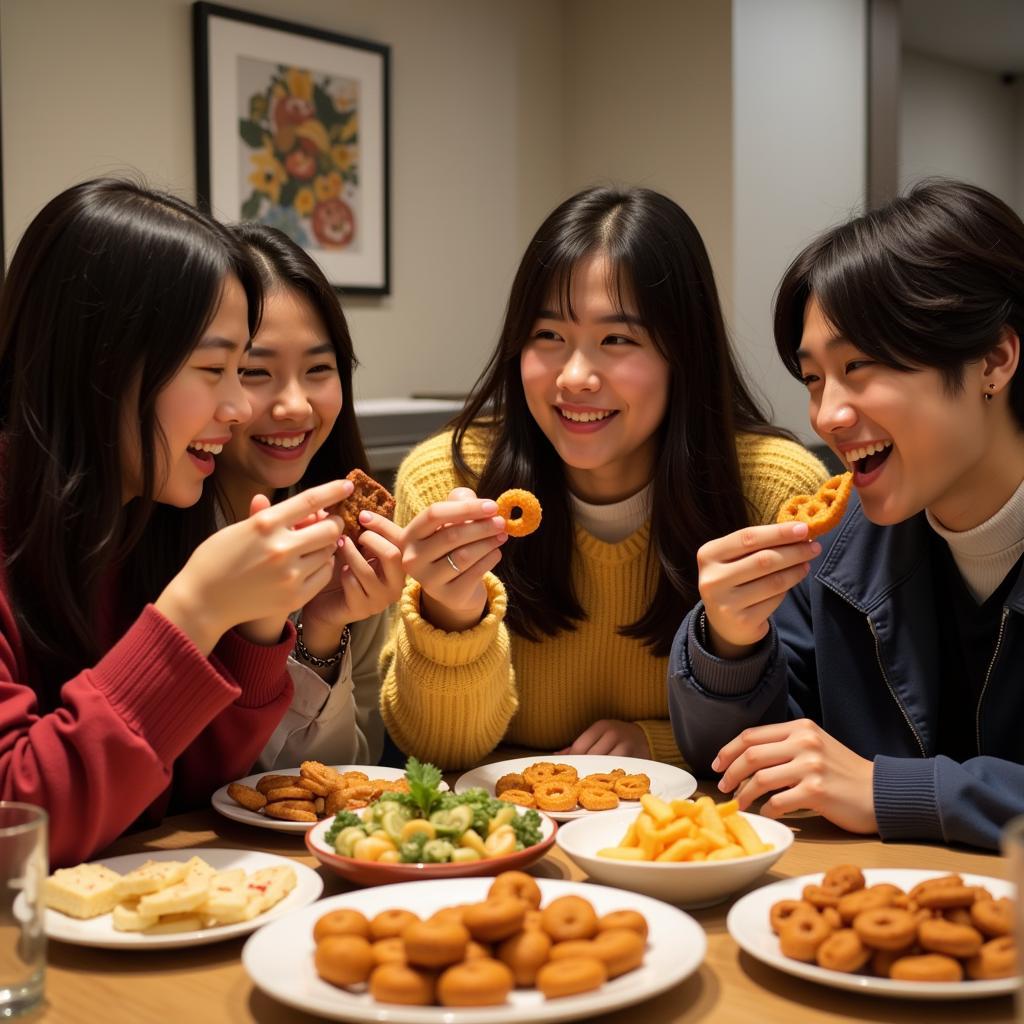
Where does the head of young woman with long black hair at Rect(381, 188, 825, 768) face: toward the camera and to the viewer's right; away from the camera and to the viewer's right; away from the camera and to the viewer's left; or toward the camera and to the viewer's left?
toward the camera and to the viewer's left

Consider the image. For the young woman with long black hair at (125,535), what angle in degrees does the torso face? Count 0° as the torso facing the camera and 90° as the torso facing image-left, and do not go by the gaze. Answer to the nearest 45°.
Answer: approximately 270°

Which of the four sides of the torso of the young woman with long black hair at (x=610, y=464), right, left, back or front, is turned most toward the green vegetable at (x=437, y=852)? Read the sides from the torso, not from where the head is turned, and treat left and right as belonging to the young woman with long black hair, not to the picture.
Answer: front

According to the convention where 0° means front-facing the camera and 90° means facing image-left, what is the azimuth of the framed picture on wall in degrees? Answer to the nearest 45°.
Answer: approximately 315°

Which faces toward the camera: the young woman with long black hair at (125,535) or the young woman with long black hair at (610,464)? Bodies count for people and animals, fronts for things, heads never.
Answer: the young woman with long black hair at (610,464)

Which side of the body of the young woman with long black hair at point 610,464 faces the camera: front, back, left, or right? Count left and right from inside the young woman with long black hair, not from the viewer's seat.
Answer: front

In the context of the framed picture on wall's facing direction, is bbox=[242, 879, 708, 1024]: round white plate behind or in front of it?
in front

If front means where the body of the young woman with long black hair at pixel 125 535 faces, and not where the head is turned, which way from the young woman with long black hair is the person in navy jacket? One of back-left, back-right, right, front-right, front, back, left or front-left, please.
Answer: front

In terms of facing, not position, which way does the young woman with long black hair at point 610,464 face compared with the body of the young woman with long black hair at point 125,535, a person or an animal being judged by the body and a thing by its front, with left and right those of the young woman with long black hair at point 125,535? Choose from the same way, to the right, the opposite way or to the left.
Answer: to the right

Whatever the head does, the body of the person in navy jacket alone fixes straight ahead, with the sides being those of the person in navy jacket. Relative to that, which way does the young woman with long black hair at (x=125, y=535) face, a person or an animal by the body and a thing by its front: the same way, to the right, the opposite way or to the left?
the opposite way

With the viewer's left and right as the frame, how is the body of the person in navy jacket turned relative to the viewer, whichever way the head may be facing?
facing the viewer and to the left of the viewer

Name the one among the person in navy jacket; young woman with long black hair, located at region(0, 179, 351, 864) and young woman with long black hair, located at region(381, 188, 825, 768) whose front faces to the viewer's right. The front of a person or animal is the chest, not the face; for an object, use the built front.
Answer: young woman with long black hair, located at region(0, 179, 351, 864)

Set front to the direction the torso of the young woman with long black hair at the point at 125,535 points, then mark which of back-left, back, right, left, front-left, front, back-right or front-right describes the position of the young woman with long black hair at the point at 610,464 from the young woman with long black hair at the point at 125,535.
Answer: front-left

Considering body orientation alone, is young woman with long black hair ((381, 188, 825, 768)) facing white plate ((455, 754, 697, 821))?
yes

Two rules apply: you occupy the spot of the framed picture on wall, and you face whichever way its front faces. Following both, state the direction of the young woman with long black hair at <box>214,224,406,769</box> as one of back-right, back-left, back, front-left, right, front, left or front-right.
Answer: front-right

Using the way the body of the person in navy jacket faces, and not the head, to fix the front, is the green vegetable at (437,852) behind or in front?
in front
